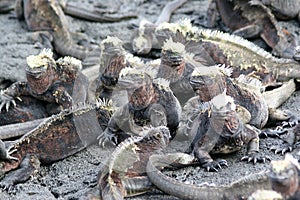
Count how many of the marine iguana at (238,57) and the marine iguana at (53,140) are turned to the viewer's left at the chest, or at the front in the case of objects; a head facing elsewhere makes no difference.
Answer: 1

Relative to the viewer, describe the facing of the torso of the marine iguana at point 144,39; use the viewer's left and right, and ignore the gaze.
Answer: facing the viewer and to the left of the viewer

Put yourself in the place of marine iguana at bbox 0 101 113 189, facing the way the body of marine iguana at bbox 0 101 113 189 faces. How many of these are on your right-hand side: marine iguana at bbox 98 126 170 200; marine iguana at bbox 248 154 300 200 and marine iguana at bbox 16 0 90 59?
2

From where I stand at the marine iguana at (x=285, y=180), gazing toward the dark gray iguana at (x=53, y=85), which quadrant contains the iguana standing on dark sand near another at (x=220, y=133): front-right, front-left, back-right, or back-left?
front-right

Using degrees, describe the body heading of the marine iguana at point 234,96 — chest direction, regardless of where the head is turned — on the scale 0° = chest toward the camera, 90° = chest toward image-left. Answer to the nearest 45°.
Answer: approximately 45°

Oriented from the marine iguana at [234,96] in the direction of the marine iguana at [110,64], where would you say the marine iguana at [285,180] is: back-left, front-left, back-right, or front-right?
back-left

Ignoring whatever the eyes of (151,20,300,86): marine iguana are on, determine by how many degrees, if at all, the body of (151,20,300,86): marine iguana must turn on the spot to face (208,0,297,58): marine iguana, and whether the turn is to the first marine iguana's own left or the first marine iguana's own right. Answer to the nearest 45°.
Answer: approximately 90° to the first marine iguana's own right

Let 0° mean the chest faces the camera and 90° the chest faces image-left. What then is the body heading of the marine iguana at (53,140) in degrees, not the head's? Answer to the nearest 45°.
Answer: approximately 225°

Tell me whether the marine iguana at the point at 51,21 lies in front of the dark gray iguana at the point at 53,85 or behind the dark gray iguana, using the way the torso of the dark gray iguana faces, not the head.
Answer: behind
